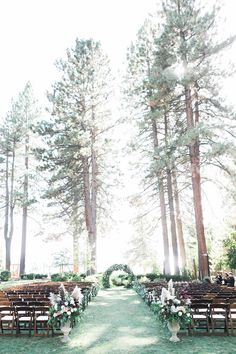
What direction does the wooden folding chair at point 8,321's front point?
away from the camera

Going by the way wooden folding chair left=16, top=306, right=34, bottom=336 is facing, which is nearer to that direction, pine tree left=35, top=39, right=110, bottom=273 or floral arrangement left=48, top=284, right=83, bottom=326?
the pine tree

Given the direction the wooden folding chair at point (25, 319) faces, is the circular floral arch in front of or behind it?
in front

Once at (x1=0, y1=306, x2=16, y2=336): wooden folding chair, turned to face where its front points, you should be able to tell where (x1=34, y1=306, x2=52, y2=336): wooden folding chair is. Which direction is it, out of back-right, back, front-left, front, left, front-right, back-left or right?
right

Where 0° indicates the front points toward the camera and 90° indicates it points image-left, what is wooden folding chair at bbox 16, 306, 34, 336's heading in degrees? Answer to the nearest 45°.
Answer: approximately 180°

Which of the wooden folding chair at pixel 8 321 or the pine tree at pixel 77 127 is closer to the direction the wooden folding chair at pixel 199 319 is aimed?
the pine tree

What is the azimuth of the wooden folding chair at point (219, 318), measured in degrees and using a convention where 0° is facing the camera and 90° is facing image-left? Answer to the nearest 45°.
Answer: approximately 180°

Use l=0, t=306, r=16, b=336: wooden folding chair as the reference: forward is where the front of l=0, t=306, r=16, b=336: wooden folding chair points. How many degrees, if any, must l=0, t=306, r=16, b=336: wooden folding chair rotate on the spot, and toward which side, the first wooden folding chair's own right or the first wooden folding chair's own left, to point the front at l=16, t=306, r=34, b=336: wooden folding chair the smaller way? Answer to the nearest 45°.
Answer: approximately 135° to the first wooden folding chair's own right

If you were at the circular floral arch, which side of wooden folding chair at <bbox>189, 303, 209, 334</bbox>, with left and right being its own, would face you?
front

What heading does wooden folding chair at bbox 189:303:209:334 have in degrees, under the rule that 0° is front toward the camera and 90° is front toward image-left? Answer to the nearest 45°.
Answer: approximately 180°

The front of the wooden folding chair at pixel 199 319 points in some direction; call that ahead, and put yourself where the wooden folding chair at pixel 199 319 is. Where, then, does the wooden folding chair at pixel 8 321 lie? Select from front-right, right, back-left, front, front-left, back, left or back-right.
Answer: left

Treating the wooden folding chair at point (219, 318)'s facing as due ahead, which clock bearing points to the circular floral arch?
The circular floral arch is roughly at 11 o'clock from the wooden folding chair.

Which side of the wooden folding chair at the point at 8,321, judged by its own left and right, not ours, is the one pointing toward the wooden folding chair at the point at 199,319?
right

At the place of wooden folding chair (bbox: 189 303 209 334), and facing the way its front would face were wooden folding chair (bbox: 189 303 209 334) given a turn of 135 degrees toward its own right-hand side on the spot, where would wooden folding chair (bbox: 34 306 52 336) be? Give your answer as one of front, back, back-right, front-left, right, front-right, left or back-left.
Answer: back-right
